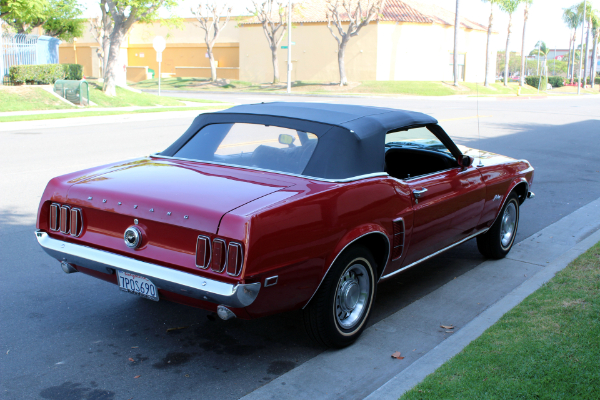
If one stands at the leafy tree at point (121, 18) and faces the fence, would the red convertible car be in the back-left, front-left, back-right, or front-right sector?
back-left

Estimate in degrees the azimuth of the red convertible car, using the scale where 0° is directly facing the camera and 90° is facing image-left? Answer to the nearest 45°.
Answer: approximately 225°

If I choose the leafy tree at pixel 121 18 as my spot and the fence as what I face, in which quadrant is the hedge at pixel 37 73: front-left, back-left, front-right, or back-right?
front-left

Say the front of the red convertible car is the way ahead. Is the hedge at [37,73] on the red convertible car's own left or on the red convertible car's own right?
on the red convertible car's own left

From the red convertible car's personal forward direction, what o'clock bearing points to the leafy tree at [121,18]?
The leafy tree is roughly at 10 o'clock from the red convertible car.
